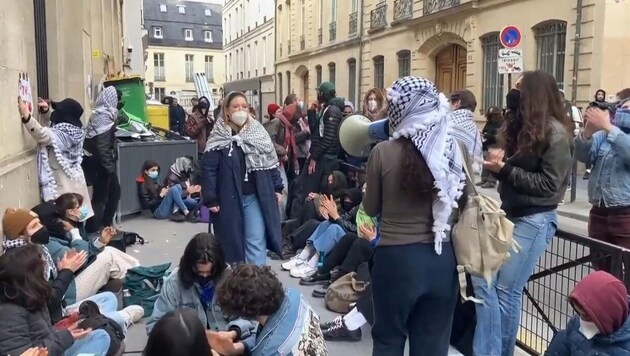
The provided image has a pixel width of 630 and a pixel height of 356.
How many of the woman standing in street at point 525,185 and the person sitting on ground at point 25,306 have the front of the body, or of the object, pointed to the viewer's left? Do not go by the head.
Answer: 1

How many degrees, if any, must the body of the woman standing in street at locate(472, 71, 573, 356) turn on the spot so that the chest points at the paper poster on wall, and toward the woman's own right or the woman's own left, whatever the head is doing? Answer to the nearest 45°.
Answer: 0° — they already face it

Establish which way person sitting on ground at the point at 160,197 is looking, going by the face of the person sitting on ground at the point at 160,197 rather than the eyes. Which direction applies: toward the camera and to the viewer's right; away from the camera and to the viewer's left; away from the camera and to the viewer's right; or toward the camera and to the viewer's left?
toward the camera and to the viewer's right

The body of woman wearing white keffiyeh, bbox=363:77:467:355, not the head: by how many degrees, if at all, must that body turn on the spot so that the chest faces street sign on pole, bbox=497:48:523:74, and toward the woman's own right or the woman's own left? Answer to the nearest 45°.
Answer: approximately 45° to the woman's own right

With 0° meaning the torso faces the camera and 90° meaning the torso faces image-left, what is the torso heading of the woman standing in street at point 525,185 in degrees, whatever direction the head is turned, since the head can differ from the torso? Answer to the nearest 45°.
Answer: approximately 90°

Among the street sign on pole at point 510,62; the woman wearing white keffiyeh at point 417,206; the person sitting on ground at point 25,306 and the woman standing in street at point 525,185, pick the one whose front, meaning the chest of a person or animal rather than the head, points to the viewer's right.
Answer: the person sitting on ground

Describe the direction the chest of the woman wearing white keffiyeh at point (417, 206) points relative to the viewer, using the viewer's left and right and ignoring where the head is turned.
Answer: facing away from the viewer and to the left of the viewer
